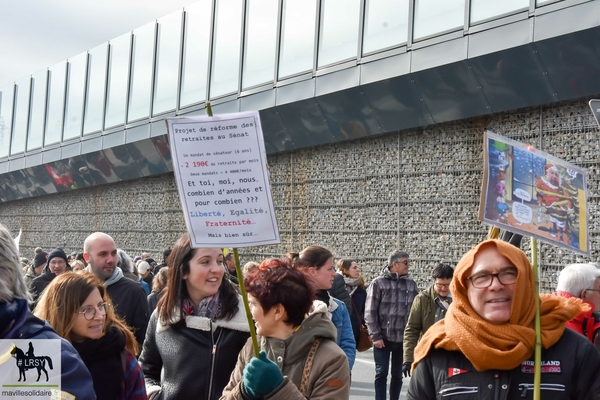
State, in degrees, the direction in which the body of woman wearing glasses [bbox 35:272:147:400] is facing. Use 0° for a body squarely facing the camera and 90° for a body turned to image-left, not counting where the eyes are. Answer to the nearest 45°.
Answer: approximately 315°

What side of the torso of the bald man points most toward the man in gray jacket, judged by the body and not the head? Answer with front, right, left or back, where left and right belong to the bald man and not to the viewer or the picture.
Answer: left

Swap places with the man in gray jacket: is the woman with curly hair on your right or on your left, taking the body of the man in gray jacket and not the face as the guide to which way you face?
on your right

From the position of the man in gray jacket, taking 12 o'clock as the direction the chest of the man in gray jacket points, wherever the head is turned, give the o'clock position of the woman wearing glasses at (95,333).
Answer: The woman wearing glasses is roughly at 2 o'clock from the man in gray jacket.

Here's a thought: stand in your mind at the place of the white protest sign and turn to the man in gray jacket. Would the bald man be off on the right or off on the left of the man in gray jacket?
left

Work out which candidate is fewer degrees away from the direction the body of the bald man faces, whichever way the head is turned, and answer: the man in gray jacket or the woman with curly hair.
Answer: the woman with curly hair

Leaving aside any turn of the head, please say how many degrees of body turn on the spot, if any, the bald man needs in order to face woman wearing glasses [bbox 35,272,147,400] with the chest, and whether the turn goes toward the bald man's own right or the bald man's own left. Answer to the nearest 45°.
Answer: approximately 45° to the bald man's own right

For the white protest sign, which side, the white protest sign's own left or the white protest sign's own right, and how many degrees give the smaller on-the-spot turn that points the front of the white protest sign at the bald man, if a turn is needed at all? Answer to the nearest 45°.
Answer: approximately 180°

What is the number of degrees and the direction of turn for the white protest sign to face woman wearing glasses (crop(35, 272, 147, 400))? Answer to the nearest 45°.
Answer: approximately 135° to its right
